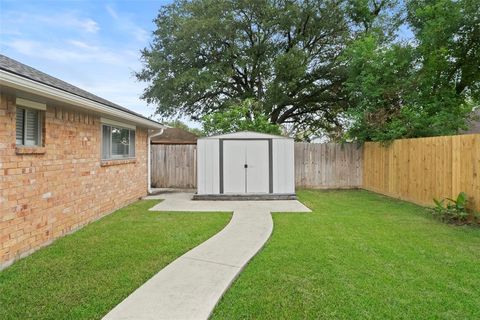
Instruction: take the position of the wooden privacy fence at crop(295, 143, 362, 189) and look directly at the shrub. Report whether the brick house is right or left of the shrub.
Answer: right

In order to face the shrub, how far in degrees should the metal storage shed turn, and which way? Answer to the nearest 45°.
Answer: approximately 45° to its left

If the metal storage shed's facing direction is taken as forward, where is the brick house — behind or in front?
in front

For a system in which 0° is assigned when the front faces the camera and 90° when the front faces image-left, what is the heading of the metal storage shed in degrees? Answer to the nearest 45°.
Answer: approximately 0°

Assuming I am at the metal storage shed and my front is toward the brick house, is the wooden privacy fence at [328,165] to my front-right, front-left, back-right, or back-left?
back-left

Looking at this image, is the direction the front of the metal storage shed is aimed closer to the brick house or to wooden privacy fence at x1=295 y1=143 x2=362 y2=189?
the brick house

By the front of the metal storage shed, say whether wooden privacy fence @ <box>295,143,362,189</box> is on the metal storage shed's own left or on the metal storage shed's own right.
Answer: on the metal storage shed's own left

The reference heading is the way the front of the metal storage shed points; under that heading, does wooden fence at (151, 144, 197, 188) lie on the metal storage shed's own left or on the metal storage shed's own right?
on the metal storage shed's own right
